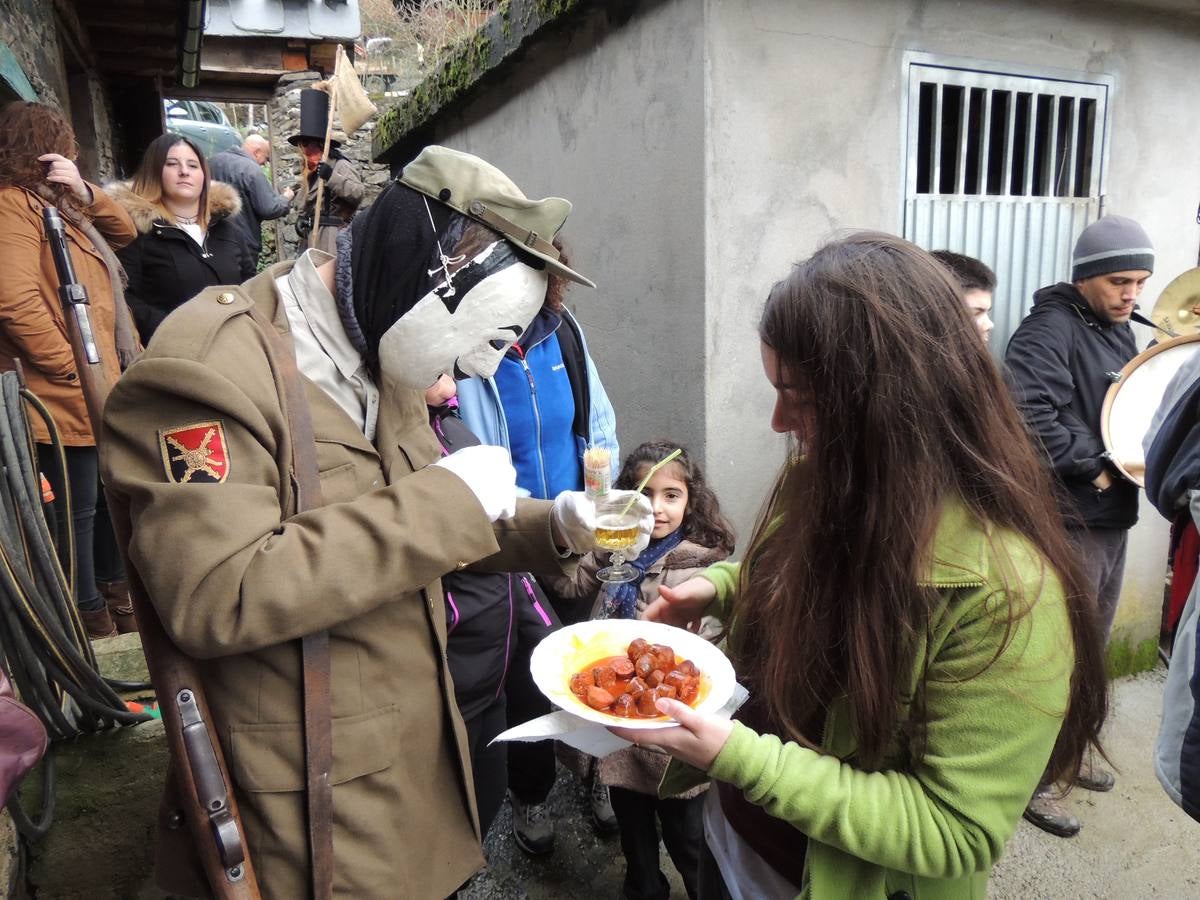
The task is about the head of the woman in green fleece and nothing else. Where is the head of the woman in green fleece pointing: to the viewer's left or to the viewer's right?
to the viewer's left

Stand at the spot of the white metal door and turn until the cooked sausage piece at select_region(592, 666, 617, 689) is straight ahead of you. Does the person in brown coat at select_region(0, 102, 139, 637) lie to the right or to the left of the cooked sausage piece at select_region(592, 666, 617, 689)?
right

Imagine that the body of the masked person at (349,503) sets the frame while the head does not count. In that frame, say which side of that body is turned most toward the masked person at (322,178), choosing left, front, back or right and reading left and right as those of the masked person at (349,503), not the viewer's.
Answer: left

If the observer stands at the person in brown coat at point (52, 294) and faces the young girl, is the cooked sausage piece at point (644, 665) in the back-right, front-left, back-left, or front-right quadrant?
front-right

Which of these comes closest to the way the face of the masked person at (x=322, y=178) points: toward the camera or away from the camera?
toward the camera

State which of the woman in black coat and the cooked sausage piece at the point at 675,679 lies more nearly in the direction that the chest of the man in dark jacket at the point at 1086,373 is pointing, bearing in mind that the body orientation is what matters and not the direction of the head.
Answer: the cooked sausage piece

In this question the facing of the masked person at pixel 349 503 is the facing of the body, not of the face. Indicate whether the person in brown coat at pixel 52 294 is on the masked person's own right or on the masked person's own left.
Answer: on the masked person's own left

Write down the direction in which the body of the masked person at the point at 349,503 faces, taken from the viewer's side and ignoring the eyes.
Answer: to the viewer's right
